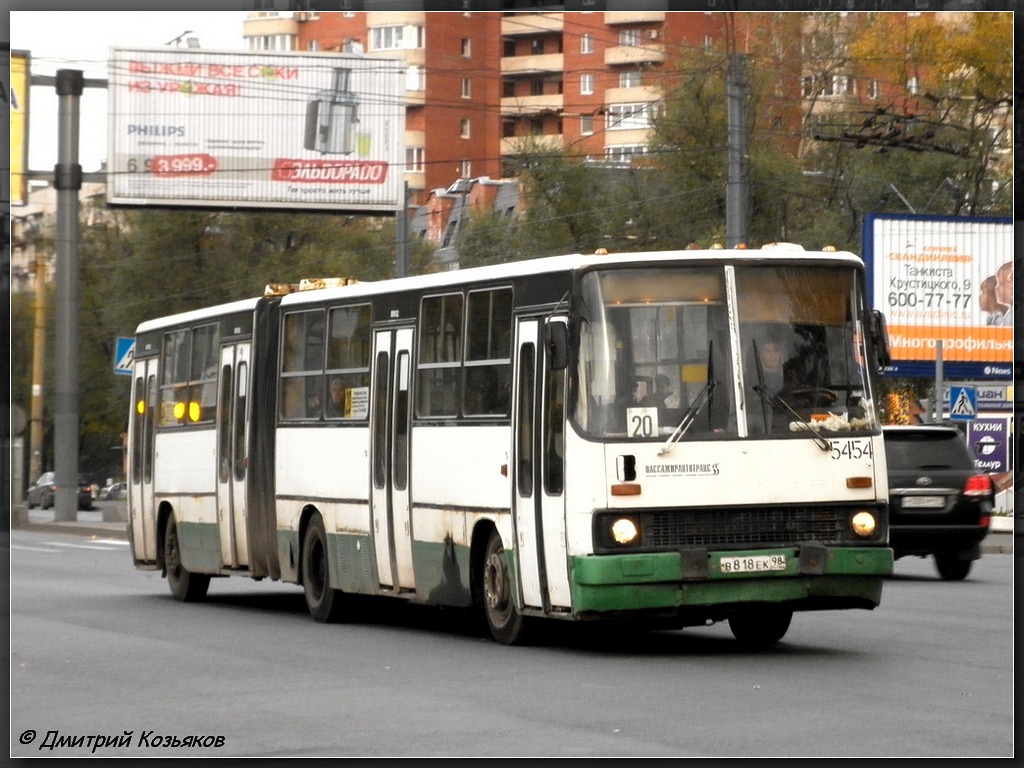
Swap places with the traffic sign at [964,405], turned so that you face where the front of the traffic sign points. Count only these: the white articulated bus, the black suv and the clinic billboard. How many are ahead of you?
2

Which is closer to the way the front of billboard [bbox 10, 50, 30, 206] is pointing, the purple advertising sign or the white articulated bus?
the white articulated bus

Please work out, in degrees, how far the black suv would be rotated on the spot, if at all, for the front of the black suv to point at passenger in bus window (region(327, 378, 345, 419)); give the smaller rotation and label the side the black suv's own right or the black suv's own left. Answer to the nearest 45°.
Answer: approximately 135° to the black suv's own left

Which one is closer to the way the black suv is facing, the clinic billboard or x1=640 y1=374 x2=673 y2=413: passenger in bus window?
the clinic billboard

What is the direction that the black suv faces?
away from the camera

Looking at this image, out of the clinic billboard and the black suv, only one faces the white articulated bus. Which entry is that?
the clinic billboard

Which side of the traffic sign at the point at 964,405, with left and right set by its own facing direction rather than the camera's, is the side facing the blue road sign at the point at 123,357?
right

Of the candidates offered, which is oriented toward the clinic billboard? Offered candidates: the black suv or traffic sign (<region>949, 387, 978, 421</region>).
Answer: the black suv
